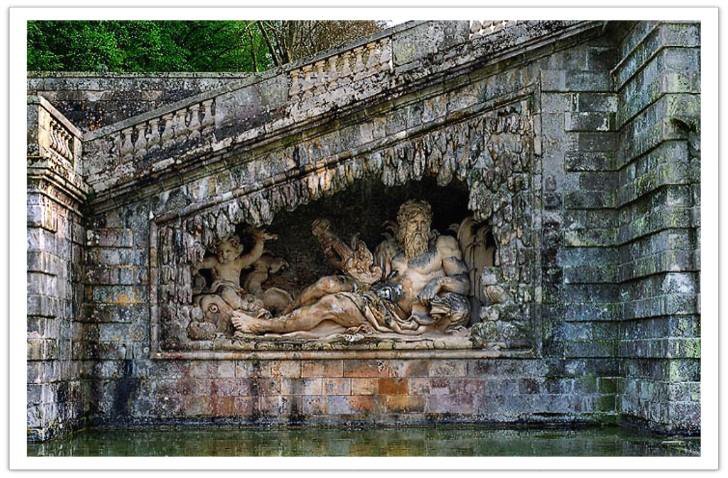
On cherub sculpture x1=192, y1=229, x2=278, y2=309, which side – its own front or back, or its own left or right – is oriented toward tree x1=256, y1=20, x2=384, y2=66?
back

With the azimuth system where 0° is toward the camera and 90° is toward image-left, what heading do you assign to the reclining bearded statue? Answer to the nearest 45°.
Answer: approximately 0°

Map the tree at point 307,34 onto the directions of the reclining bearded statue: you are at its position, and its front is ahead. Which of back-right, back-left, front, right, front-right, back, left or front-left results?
back

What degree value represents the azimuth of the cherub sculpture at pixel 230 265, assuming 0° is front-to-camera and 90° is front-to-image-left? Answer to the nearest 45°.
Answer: approximately 0°

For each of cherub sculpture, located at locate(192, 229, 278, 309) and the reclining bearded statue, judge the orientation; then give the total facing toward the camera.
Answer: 2
